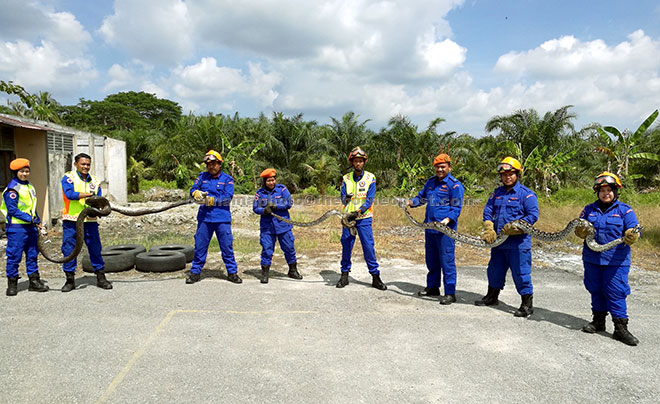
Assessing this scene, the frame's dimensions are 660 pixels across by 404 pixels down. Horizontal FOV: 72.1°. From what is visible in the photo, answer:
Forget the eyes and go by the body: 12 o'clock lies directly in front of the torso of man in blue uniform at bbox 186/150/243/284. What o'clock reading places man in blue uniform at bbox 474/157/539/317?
man in blue uniform at bbox 474/157/539/317 is roughly at 10 o'clock from man in blue uniform at bbox 186/150/243/284.

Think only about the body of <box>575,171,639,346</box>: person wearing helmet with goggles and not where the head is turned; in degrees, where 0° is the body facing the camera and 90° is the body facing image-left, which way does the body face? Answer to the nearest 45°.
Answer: approximately 0°

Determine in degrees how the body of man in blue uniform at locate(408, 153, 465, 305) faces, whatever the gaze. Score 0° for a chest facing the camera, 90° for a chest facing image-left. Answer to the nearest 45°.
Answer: approximately 45°

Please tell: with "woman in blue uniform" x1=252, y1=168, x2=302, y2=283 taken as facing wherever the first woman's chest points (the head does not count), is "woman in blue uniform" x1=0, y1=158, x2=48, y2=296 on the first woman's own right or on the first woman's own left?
on the first woman's own right

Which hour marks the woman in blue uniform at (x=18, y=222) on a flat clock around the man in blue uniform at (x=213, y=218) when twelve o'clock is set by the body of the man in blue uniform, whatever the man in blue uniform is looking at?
The woman in blue uniform is roughly at 3 o'clock from the man in blue uniform.

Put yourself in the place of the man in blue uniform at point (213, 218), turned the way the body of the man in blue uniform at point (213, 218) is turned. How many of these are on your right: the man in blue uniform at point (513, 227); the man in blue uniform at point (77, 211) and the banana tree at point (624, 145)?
1

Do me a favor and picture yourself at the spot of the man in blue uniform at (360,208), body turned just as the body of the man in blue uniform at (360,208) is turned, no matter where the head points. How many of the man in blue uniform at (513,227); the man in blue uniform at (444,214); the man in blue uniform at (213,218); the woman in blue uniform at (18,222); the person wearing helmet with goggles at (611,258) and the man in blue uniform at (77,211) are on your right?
3
